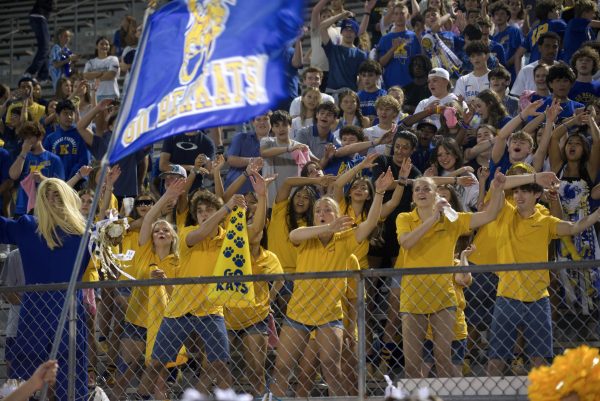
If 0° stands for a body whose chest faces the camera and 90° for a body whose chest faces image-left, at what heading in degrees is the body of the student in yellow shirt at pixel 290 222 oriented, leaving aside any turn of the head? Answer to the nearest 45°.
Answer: approximately 0°

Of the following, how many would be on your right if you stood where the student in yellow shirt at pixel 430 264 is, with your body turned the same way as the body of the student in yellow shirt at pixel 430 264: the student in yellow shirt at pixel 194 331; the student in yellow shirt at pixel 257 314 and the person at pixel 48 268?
3

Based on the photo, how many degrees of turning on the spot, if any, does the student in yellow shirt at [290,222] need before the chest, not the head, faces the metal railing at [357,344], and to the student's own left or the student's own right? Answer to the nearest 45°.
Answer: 0° — they already face it

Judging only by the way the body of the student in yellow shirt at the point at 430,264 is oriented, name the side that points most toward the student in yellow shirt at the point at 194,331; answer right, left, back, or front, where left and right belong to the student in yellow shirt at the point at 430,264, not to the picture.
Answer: right

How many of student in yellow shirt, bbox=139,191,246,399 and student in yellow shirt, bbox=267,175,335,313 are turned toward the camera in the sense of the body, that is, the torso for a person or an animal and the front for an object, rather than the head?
2

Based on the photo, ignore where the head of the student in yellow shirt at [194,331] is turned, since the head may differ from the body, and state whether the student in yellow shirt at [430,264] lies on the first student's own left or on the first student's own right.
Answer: on the first student's own left

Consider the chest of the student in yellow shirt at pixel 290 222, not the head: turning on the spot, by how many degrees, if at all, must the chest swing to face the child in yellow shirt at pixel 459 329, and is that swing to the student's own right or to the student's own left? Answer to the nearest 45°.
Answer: approximately 45° to the student's own left
